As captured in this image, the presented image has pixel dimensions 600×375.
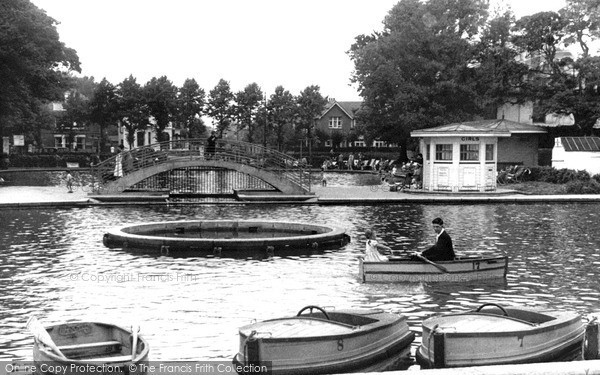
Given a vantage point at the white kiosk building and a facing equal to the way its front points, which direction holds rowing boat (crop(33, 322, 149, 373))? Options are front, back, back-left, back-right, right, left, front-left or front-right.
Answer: front

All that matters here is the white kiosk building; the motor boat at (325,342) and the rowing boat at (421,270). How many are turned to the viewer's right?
1

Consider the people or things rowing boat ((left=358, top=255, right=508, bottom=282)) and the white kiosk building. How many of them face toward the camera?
1

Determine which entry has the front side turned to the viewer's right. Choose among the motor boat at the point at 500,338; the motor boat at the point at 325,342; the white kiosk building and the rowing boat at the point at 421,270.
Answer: the rowing boat at the point at 421,270

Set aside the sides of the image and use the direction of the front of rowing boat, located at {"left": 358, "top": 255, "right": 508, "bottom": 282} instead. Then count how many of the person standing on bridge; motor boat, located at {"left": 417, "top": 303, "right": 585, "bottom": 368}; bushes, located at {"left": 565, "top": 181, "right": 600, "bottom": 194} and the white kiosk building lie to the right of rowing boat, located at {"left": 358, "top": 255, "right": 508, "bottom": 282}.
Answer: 1

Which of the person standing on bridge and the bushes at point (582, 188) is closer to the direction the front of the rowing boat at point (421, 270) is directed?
the bushes

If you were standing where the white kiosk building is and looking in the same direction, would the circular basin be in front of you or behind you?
in front

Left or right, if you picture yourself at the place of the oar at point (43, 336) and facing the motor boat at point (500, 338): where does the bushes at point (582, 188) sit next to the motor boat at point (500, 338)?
left

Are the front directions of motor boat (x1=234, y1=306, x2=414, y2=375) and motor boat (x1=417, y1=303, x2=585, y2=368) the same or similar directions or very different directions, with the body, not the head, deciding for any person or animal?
same or similar directions

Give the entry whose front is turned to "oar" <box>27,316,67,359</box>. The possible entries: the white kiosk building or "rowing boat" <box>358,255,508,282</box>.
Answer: the white kiosk building

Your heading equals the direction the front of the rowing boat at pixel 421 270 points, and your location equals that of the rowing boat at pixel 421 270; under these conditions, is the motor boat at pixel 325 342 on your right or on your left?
on your right

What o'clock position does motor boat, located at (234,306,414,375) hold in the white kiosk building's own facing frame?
The motor boat is roughly at 12 o'clock from the white kiosk building.

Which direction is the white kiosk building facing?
toward the camera

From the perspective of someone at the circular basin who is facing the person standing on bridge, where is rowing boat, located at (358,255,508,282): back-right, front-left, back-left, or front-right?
back-right

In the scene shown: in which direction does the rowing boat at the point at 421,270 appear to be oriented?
to the viewer's right

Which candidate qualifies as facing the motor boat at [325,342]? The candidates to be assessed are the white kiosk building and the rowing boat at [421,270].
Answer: the white kiosk building
